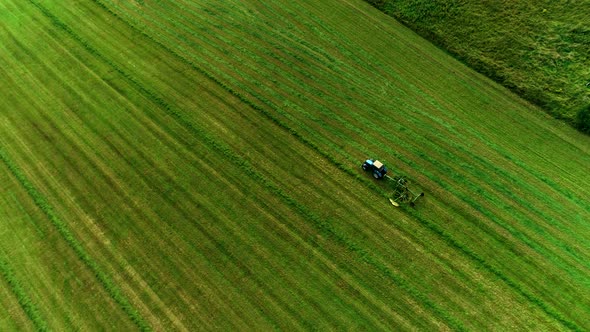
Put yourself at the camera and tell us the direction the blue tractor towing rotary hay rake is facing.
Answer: facing away from the viewer and to the left of the viewer
